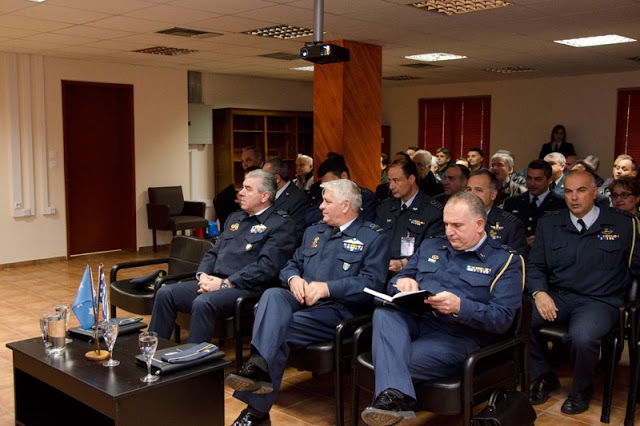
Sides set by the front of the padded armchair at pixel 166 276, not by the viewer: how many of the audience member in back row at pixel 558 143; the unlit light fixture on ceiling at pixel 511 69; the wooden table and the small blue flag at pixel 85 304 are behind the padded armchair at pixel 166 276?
2

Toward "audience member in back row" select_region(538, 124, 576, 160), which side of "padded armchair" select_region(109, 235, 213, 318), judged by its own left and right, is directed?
back

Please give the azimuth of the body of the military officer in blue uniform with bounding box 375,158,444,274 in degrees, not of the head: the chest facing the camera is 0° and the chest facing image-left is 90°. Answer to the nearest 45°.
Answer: approximately 45°

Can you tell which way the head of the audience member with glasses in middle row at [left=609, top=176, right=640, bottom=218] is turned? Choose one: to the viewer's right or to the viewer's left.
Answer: to the viewer's left

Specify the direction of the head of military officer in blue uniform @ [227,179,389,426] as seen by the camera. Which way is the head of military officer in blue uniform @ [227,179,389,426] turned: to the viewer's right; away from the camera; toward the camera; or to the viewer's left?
to the viewer's left

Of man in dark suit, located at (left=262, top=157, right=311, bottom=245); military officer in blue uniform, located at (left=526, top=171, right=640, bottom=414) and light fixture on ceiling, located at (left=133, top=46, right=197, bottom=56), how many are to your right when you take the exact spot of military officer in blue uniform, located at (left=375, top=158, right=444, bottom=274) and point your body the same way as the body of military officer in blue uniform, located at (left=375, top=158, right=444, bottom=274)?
2

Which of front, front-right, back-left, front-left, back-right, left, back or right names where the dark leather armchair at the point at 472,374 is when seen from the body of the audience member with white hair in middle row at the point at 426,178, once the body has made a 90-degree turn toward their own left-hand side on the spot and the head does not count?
front-right

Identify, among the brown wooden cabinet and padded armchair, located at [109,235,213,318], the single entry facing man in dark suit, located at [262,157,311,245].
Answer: the brown wooden cabinet
